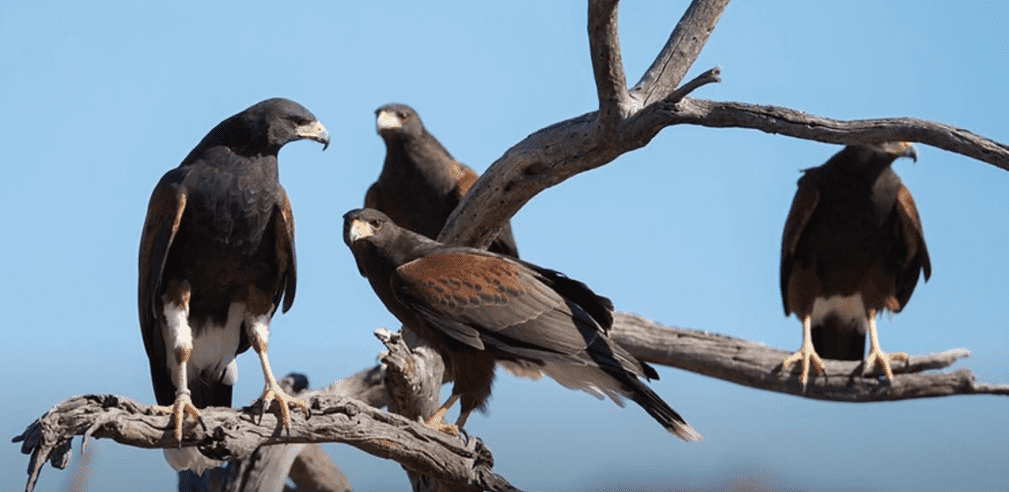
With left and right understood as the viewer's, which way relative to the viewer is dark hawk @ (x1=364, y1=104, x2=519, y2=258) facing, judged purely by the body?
facing the viewer and to the left of the viewer

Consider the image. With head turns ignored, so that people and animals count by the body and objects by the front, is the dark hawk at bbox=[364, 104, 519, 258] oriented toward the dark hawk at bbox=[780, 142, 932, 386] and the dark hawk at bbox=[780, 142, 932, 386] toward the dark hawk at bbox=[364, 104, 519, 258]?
no

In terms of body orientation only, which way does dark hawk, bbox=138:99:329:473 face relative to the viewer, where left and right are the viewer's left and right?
facing the viewer and to the right of the viewer

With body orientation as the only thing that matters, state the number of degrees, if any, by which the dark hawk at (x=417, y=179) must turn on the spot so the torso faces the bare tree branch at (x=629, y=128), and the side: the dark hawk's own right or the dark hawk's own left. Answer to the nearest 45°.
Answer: approximately 90° to the dark hawk's own left

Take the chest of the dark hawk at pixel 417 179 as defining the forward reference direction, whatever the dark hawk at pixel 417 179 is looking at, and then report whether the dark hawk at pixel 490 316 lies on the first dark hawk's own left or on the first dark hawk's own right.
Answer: on the first dark hawk's own left

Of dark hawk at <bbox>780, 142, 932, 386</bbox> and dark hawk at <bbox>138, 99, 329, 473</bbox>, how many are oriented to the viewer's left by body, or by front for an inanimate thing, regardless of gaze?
0

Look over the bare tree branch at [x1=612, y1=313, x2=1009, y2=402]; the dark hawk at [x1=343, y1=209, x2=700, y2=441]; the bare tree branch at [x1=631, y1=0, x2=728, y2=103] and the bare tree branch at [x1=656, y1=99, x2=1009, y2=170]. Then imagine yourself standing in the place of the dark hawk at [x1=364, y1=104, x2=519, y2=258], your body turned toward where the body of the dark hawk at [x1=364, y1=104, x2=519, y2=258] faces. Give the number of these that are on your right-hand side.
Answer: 0
